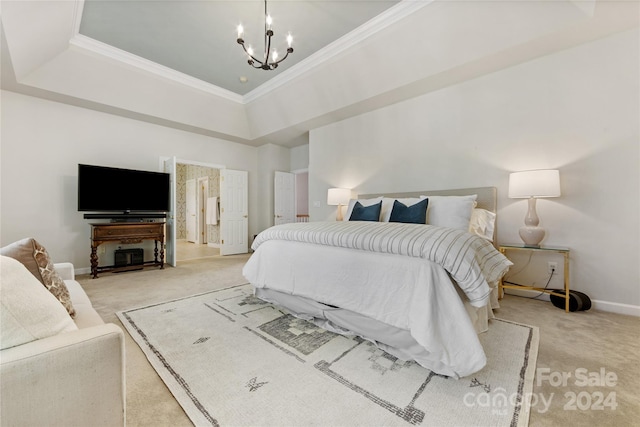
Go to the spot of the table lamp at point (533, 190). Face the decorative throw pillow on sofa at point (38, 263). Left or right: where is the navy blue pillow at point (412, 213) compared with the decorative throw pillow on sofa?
right

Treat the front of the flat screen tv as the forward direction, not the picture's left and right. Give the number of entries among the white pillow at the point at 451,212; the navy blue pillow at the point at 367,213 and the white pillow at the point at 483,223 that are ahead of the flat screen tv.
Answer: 3

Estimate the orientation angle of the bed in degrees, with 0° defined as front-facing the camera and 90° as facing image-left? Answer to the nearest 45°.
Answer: approximately 45°

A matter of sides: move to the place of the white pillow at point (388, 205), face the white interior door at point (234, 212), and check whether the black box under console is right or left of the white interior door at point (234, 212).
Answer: left

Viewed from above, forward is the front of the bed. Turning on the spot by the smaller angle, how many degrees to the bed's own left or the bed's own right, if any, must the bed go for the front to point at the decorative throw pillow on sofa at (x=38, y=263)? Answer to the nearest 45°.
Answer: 0° — it already faces it

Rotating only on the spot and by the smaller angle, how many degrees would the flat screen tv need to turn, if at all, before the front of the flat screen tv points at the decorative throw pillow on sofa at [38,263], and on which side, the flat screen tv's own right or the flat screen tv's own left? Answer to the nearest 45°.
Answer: approximately 45° to the flat screen tv's own right

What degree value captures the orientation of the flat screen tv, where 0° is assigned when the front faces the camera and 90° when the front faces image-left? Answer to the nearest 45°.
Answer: approximately 315°

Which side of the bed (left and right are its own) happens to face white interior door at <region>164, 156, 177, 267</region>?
right
